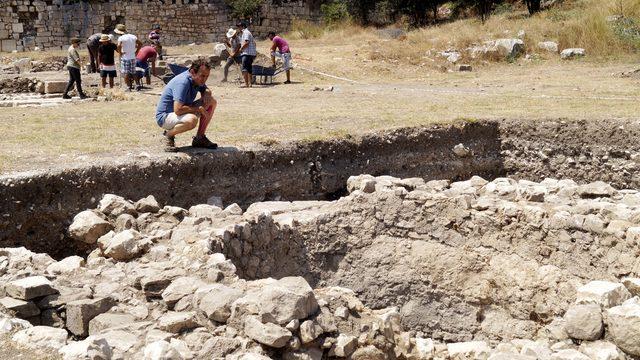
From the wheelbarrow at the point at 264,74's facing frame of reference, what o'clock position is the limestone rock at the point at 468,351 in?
The limestone rock is roughly at 9 o'clock from the wheelbarrow.

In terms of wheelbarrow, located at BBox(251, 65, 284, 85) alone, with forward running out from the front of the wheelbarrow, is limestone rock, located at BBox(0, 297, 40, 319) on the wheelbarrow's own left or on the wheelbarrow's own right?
on the wheelbarrow's own left

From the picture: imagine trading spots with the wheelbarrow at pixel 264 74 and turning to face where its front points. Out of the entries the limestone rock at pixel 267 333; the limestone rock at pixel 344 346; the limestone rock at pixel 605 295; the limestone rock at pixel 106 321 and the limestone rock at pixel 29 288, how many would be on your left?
5

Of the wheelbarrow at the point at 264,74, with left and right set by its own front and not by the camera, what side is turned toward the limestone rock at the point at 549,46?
back

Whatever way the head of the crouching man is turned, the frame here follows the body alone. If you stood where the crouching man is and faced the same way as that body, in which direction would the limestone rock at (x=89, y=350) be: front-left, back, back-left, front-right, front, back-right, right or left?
front-right

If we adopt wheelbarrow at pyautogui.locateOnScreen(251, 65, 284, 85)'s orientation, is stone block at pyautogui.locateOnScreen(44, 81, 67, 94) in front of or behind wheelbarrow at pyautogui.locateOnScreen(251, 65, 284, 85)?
in front

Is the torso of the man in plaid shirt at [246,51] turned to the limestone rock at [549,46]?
no

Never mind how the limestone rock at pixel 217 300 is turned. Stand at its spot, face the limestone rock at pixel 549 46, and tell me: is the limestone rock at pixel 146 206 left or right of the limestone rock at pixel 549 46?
left

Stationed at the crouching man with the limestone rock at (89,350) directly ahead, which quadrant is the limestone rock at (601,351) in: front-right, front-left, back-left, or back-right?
front-left

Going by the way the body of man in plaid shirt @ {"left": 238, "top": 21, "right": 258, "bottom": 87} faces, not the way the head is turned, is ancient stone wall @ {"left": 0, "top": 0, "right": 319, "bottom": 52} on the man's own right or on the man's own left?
on the man's own right

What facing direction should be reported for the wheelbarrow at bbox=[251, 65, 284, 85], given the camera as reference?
facing to the left of the viewer
